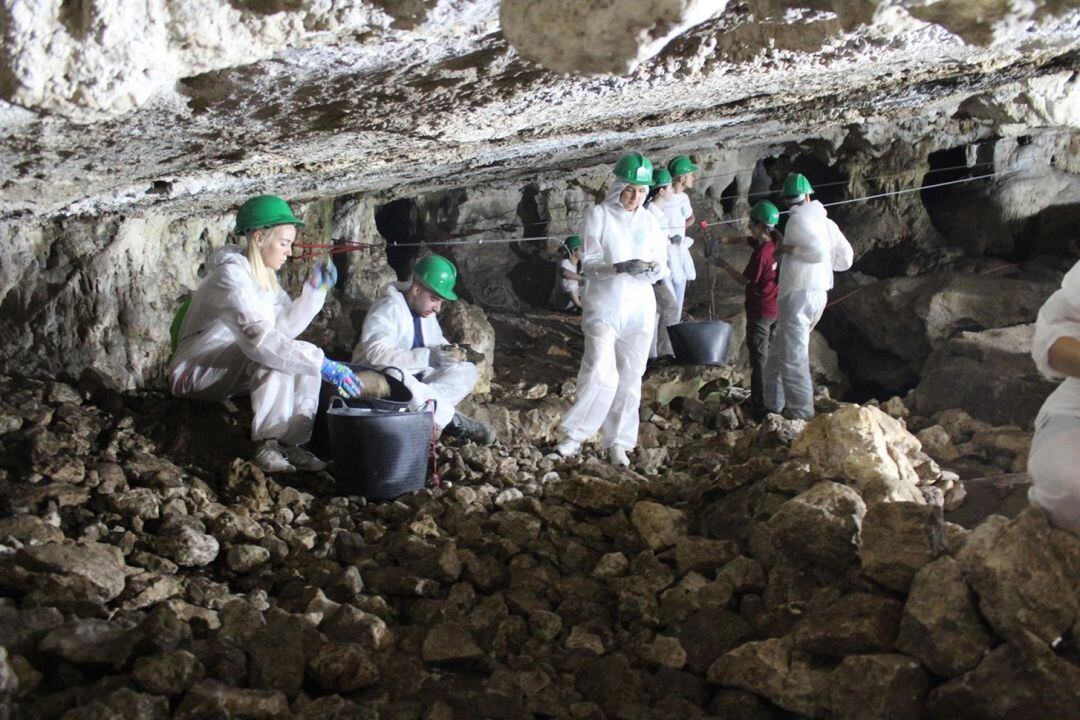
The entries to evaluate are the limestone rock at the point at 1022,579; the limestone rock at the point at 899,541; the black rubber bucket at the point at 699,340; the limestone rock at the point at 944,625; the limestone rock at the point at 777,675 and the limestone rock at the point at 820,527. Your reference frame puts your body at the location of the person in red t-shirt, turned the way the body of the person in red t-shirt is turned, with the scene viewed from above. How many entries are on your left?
5

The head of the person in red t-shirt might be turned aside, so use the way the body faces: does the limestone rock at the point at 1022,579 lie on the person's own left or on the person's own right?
on the person's own left

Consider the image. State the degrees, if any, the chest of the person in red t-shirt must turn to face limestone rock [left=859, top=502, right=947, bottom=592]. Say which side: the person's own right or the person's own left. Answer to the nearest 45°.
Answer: approximately 90° to the person's own left

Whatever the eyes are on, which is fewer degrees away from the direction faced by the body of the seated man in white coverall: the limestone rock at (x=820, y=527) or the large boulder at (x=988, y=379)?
the limestone rock

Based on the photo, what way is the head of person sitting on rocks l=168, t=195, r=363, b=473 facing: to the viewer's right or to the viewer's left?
to the viewer's right

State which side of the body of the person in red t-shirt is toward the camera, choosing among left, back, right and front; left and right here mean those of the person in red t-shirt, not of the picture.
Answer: left

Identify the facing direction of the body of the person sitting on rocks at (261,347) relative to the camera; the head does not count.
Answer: to the viewer's right

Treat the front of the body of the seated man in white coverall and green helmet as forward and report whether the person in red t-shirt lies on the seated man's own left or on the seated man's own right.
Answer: on the seated man's own left

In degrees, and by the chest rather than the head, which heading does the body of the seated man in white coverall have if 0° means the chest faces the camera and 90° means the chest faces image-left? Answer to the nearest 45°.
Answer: approximately 315°

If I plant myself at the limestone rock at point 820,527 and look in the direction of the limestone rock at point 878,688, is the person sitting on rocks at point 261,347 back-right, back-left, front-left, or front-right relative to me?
back-right

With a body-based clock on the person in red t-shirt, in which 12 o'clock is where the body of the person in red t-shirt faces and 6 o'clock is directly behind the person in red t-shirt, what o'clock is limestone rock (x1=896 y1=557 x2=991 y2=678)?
The limestone rock is roughly at 9 o'clock from the person in red t-shirt.

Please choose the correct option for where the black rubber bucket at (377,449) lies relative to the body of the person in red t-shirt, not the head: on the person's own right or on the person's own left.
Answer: on the person's own left
